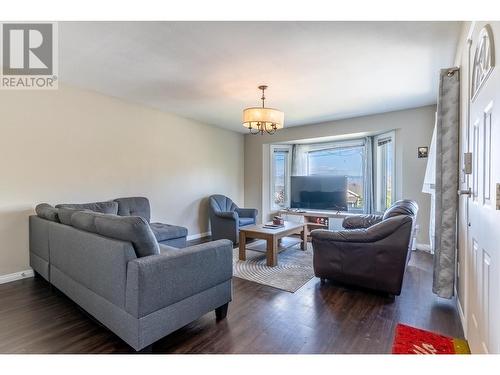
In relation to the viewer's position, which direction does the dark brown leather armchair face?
facing to the left of the viewer

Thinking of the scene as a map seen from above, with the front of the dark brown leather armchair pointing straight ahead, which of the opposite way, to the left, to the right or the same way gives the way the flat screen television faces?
to the left

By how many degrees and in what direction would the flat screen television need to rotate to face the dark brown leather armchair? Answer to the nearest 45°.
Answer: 0° — it already faces it

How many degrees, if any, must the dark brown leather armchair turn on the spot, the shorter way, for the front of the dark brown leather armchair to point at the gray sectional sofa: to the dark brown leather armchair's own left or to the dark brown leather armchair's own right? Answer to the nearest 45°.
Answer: approximately 45° to the dark brown leather armchair's own left

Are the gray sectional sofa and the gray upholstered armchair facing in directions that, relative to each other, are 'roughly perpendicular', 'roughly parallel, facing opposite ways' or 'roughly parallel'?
roughly perpendicular

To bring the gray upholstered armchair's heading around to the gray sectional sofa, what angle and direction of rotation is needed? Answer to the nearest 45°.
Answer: approximately 45° to its right

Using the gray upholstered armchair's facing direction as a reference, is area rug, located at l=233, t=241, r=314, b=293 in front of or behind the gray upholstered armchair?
in front

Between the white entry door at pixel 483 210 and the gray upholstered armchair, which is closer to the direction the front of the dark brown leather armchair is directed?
the gray upholstered armchair

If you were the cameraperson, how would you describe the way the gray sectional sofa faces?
facing away from the viewer and to the right of the viewer
